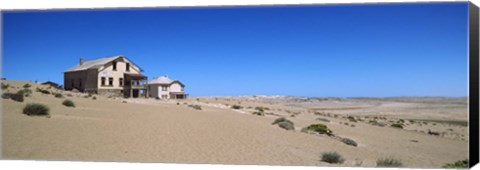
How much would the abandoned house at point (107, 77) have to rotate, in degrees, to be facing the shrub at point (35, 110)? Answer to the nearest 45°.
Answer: approximately 90° to its right

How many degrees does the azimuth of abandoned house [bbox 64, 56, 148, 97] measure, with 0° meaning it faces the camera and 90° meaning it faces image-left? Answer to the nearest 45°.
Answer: approximately 315°

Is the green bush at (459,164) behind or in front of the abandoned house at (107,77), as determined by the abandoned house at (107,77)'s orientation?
in front

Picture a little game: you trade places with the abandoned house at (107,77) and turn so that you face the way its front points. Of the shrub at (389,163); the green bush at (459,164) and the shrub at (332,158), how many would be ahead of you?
3

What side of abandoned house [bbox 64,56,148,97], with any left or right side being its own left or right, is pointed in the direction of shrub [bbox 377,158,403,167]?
front

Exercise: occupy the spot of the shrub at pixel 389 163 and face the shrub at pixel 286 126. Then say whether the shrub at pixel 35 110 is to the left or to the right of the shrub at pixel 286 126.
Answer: left

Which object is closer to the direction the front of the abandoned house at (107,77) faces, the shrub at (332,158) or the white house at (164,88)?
the shrub

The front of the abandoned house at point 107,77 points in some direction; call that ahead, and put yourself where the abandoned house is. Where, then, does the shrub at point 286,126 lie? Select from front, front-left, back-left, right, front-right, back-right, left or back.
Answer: front-right
